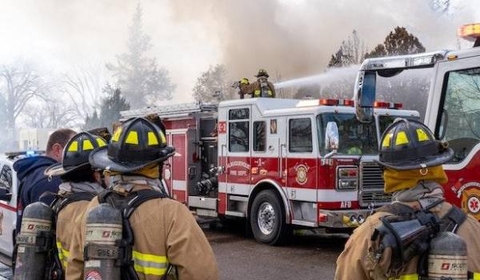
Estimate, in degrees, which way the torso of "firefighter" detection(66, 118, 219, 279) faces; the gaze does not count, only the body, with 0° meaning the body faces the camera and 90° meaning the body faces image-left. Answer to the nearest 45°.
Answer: approximately 225°

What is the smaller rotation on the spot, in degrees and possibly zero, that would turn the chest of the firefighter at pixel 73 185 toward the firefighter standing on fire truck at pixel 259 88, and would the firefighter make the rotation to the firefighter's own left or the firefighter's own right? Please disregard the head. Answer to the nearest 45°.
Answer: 0° — they already face them

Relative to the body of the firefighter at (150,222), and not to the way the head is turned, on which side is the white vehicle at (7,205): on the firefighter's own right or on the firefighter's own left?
on the firefighter's own left

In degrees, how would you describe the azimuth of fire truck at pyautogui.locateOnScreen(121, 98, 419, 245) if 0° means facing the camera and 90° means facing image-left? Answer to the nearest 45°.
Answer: approximately 315°

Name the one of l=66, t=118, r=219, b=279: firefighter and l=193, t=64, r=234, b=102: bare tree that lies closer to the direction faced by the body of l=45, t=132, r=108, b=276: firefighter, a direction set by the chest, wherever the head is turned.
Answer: the bare tree

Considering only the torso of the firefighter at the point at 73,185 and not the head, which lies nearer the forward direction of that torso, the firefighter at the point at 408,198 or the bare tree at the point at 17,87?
the bare tree

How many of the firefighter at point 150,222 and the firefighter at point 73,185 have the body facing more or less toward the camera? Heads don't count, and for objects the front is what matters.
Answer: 0

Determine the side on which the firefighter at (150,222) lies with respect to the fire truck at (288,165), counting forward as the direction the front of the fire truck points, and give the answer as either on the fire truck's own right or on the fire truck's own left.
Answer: on the fire truck's own right

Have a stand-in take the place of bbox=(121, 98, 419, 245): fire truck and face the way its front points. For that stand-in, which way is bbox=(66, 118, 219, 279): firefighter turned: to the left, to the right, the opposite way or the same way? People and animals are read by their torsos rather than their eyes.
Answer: to the left

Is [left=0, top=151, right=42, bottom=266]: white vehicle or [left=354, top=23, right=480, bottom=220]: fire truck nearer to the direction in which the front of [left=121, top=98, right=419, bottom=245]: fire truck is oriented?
the fire truck

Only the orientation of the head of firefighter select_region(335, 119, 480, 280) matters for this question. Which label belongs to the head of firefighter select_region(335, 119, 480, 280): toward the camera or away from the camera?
away from the camera
